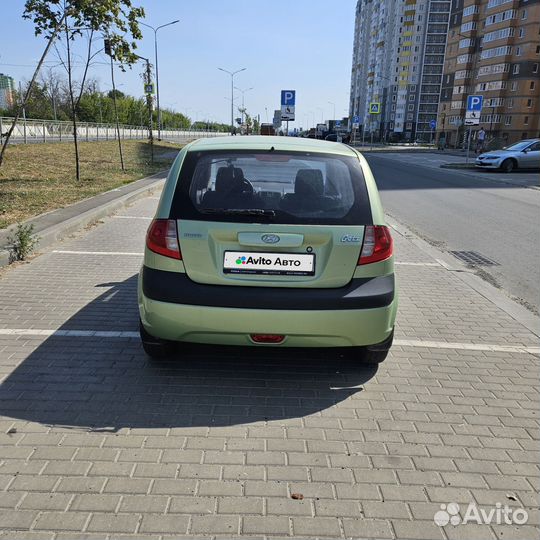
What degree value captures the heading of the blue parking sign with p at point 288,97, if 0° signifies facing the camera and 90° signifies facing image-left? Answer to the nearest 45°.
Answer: approximately 0°

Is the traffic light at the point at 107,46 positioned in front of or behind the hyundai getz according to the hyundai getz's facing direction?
in front

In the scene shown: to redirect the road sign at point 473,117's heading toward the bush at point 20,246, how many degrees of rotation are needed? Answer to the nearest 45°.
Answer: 0° — it already faces it

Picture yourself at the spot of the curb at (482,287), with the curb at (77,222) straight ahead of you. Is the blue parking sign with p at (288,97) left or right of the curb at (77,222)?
right

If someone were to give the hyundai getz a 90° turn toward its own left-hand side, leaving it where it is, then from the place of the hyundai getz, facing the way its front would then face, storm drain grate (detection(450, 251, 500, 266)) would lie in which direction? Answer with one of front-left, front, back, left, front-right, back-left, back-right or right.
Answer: back-right

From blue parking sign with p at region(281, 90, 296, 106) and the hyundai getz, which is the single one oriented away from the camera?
the hyundai getz

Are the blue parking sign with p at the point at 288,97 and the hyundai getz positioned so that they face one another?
yes

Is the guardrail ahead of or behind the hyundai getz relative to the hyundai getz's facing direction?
ahead

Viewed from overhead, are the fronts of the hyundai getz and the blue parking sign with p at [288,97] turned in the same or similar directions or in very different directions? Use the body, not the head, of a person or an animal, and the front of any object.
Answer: very different directions

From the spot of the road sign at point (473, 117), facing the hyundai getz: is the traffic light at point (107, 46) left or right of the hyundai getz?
right

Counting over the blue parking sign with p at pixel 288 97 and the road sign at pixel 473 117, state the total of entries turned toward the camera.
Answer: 2

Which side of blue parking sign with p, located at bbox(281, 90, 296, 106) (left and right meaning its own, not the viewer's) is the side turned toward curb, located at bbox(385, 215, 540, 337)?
front

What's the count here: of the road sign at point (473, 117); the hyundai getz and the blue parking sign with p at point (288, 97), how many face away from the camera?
1

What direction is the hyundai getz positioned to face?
away from the camera

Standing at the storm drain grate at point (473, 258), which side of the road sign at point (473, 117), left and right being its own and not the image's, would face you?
front

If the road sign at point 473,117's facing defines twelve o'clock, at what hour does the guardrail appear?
The guardrail is roughly at 3 o'clock from the road sign.

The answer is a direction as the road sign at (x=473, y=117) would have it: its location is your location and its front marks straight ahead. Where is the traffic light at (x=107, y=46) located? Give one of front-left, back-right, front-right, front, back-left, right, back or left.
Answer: front-right
